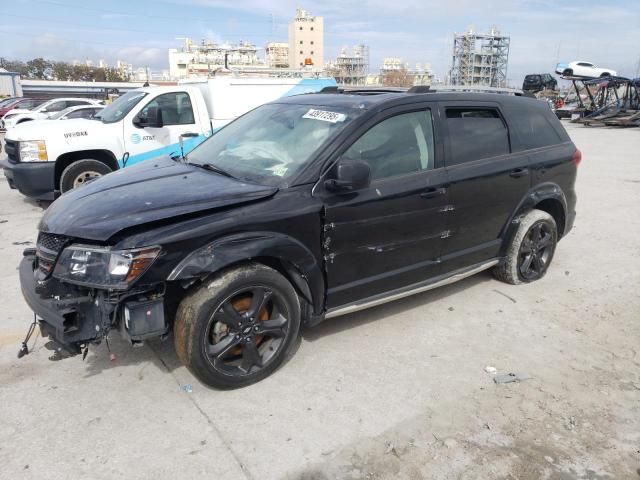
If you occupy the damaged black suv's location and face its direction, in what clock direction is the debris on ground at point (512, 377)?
The debris on ground is roughly at 8 o'clock from the damaged black suv.

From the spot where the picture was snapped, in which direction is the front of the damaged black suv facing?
facing the viewer and to the left of the viewer

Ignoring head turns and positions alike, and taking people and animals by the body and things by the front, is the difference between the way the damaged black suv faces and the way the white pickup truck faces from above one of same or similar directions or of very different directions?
same or similar directions

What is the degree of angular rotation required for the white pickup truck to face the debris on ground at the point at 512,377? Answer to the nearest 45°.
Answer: approximately 90° to its left

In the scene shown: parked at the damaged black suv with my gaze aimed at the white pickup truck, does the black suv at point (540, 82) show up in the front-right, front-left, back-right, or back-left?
front-right

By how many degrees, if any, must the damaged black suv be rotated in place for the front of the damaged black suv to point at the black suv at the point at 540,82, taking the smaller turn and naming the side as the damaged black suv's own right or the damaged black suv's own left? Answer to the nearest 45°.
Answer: approximately 180°

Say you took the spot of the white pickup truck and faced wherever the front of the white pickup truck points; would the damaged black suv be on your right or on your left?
on your left

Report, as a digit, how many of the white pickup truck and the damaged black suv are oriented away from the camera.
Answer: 0

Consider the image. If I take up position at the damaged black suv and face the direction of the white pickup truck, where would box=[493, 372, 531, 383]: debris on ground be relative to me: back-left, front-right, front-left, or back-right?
back-right

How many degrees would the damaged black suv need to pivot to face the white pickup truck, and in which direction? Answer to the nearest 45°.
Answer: approximately 90° to its right

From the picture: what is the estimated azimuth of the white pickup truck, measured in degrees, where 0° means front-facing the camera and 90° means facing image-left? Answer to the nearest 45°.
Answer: approximately 45°

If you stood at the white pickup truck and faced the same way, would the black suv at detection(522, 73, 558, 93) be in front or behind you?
behind
